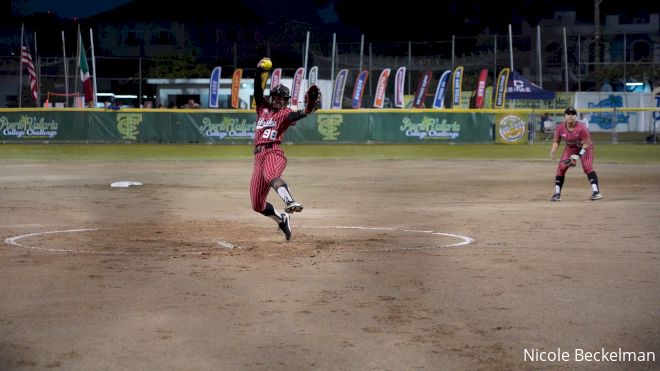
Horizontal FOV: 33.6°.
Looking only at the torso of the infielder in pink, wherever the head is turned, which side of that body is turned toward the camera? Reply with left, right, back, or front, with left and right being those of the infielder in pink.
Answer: front

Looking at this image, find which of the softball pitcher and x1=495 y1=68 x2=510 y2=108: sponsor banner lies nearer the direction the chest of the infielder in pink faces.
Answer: the softball pitcher

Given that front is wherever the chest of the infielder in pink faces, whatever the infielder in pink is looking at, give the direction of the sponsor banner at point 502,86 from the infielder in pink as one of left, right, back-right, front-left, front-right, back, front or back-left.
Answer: back

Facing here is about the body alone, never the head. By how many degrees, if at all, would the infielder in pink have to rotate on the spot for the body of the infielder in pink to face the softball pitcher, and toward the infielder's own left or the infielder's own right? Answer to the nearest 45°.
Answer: approximately 45° to the infielder's own right

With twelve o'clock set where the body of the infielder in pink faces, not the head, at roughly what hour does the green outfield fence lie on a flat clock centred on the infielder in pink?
The green outfield fence is roughly at 5 o'clock from the infielder in pink.

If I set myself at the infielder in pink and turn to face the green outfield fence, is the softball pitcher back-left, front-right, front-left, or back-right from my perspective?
back-left
